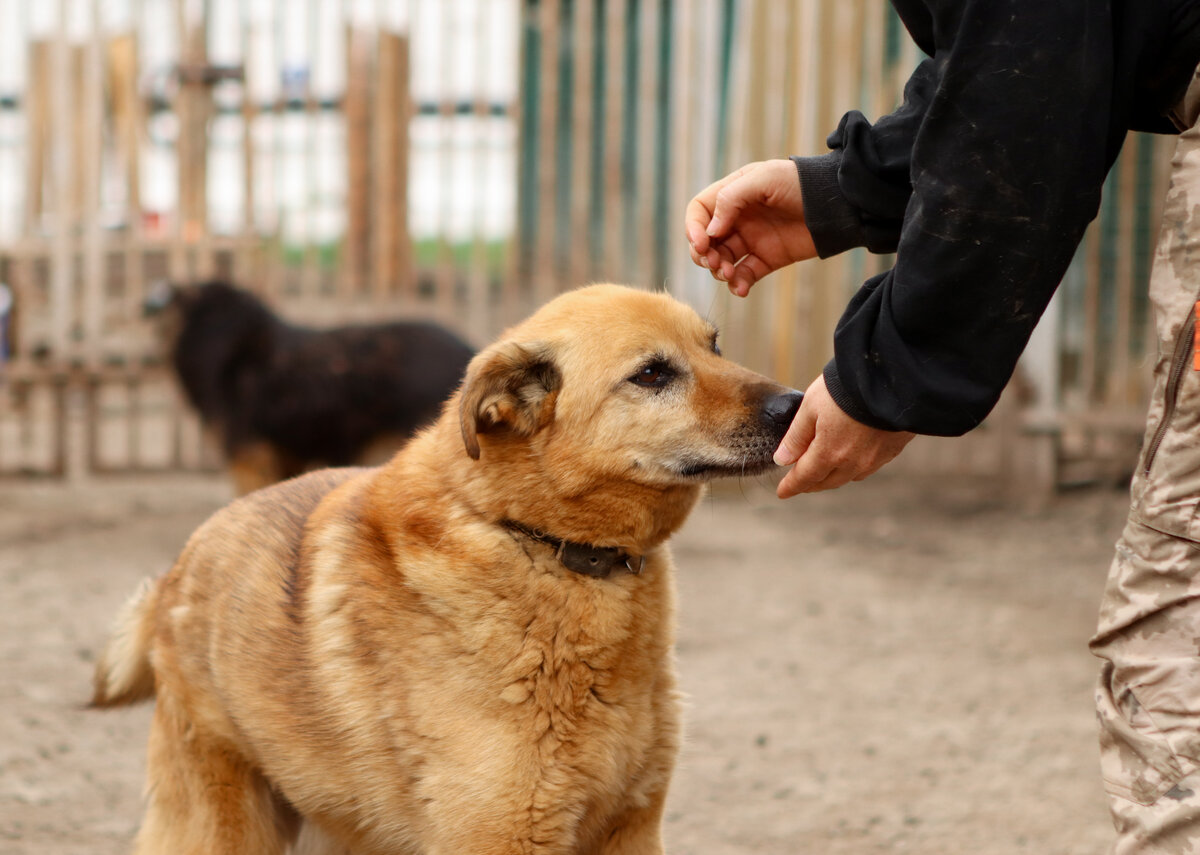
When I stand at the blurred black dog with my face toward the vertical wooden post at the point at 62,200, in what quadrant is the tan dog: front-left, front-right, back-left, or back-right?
back-left

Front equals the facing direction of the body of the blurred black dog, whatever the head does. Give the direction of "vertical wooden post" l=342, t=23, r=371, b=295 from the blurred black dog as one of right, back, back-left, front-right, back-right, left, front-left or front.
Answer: right

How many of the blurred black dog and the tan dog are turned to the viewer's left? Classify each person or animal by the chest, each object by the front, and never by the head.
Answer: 1

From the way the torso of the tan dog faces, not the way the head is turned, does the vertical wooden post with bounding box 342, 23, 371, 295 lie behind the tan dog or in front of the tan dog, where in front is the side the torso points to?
behind

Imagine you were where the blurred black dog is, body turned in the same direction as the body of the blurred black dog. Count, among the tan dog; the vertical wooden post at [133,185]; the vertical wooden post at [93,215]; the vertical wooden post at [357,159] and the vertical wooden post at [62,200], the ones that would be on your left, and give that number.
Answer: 1

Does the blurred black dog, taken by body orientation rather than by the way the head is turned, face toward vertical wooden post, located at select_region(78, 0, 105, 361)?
no

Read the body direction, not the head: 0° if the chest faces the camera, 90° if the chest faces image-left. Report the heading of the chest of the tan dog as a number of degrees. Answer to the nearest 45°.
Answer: approximately 315°

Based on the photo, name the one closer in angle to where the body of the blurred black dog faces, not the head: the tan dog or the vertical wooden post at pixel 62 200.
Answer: the vertical wooden post

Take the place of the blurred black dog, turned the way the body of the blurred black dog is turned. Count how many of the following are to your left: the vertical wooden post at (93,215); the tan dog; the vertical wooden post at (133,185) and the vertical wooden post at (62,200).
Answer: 1

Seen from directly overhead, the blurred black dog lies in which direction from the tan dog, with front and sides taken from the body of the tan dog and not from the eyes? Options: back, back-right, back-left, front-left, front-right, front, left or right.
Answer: back-left

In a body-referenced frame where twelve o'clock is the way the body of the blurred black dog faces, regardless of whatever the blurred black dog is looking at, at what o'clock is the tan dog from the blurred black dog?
The tan dog is roughly at 9 o'clock from the blurred black dog.

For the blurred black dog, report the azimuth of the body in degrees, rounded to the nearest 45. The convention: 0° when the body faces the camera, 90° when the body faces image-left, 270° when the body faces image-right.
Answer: approximately 90°
